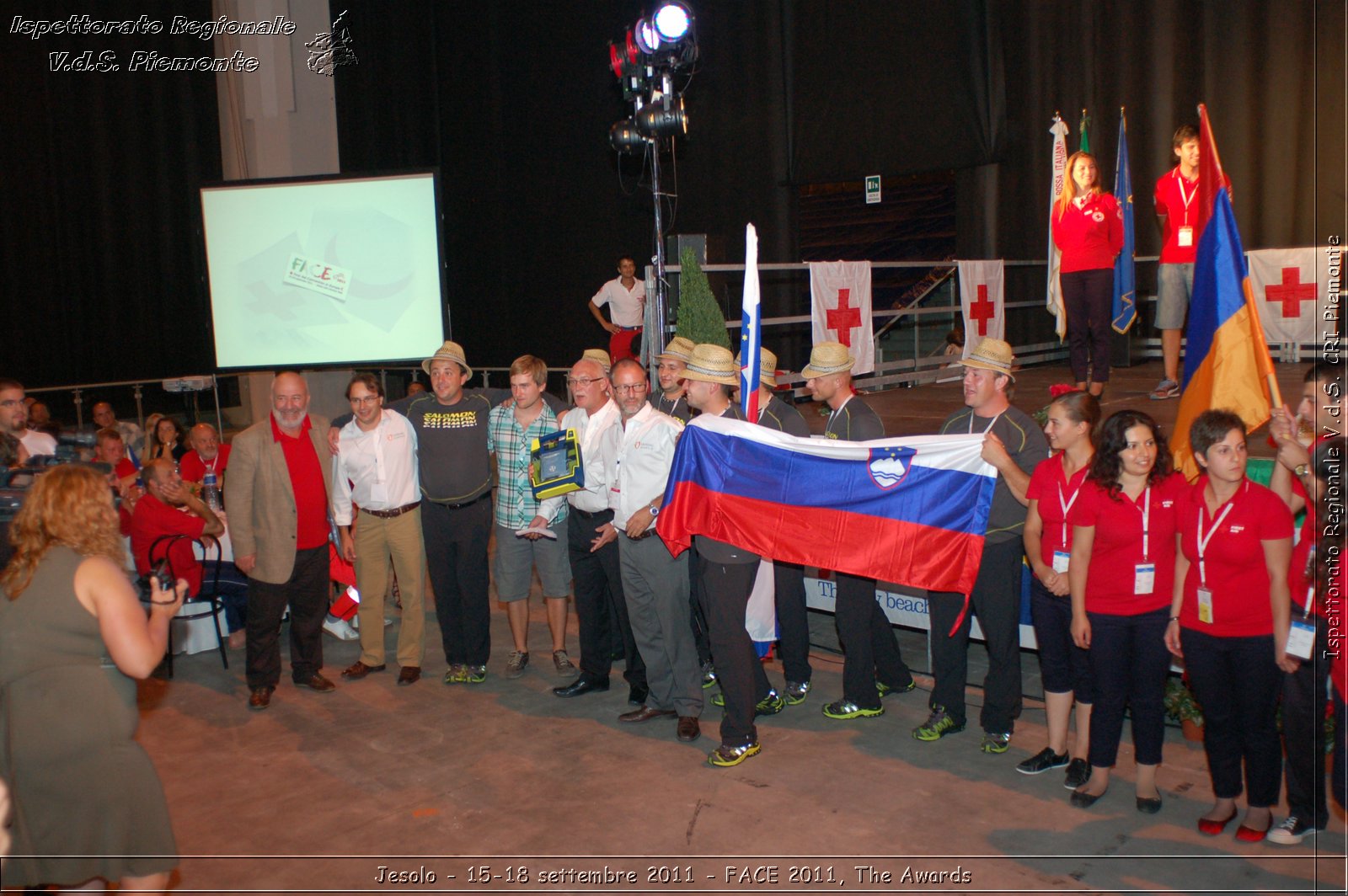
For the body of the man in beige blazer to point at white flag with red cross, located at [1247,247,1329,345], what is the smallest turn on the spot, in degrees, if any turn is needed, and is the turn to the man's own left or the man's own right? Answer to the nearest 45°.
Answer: approximately 45° to the man's own left

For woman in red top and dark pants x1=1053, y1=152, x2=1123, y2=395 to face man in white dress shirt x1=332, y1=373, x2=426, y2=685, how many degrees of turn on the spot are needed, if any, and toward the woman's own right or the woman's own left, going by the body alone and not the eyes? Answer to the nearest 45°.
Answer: approximately 45° to the woman's own right

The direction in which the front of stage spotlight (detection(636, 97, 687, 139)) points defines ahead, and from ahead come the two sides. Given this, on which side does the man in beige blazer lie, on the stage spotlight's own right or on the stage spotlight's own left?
on the stage spotlight's own right

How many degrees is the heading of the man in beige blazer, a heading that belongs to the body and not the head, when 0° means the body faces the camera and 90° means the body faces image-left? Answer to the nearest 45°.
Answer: approximately 315°

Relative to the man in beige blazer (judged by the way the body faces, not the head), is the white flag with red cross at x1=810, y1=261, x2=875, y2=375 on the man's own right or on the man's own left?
on the man's own left

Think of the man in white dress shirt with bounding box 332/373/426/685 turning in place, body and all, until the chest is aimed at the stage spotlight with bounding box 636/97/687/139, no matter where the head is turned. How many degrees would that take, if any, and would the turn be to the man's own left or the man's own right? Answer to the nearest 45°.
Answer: approximately 135° to the man's own left
